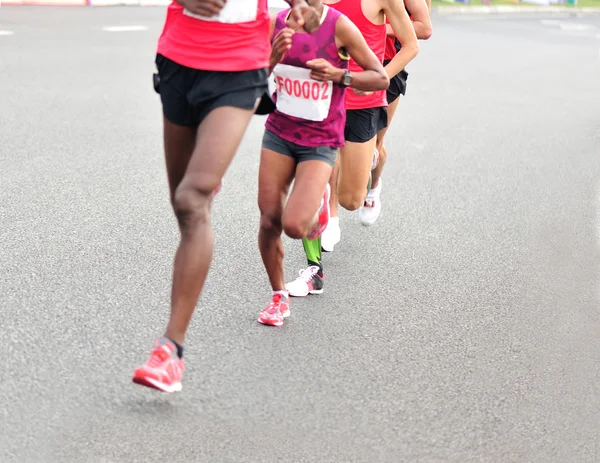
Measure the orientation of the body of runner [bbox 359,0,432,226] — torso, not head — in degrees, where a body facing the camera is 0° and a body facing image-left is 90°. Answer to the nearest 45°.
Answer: approximately 45°

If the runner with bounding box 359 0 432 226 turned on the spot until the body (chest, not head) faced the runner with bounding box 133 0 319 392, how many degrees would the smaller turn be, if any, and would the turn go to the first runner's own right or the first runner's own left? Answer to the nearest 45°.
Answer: approximately 45° to the first runner's own left

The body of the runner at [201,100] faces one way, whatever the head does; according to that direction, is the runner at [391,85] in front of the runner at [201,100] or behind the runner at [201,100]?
behind

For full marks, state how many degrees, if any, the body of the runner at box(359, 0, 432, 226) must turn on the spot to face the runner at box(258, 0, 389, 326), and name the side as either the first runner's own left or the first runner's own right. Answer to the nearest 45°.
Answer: approximately 45° to the first runner's own left

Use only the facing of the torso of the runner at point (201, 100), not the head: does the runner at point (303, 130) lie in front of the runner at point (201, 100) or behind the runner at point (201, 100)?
behind

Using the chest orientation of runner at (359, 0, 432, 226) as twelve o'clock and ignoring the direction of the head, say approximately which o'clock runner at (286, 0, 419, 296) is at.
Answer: runner at (286, 0, 419, 296) is roughly at 11 o'clock from runner at (359, 0, 432, 226).

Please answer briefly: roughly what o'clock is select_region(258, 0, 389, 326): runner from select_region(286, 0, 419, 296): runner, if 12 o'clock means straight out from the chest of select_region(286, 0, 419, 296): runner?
select_region(258, 0, 389, 326): runner is roughly at 11 o'clock from select_region(286, 0, 419, 296): runner.

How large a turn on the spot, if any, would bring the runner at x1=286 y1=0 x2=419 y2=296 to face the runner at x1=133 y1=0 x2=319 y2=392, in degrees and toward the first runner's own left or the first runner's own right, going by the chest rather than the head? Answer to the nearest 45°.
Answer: approximately 45° to the first runner's own left

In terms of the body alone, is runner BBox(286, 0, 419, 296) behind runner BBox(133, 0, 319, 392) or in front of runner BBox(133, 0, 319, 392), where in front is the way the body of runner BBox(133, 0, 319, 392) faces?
behind
